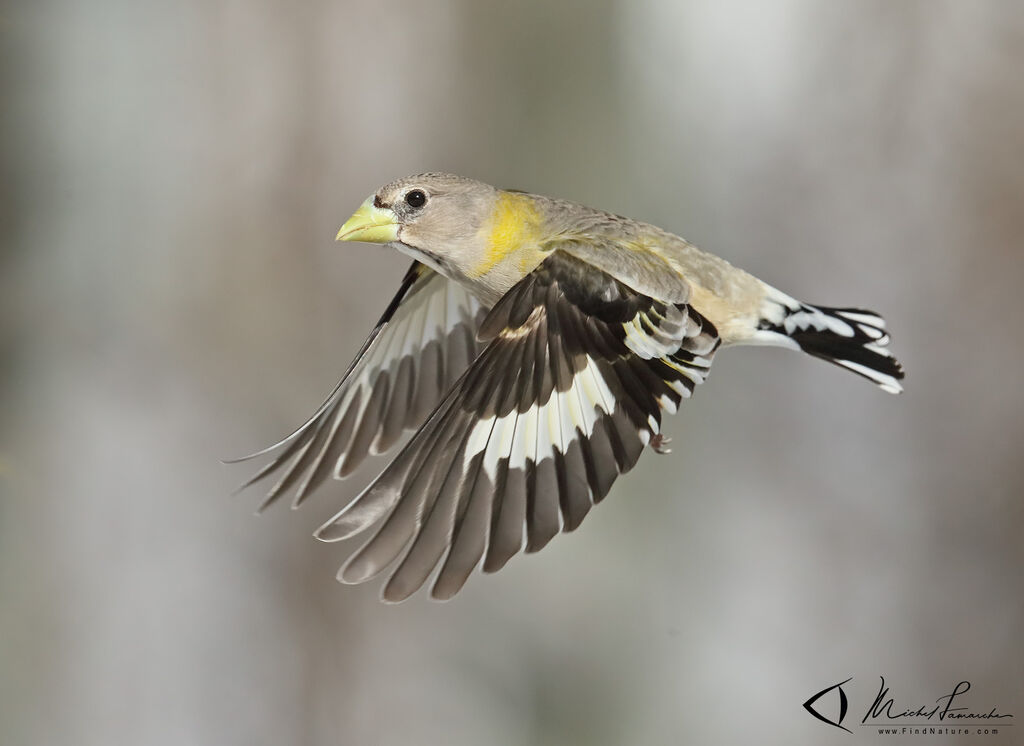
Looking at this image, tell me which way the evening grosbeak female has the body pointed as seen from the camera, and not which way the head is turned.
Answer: to the viewer's left
